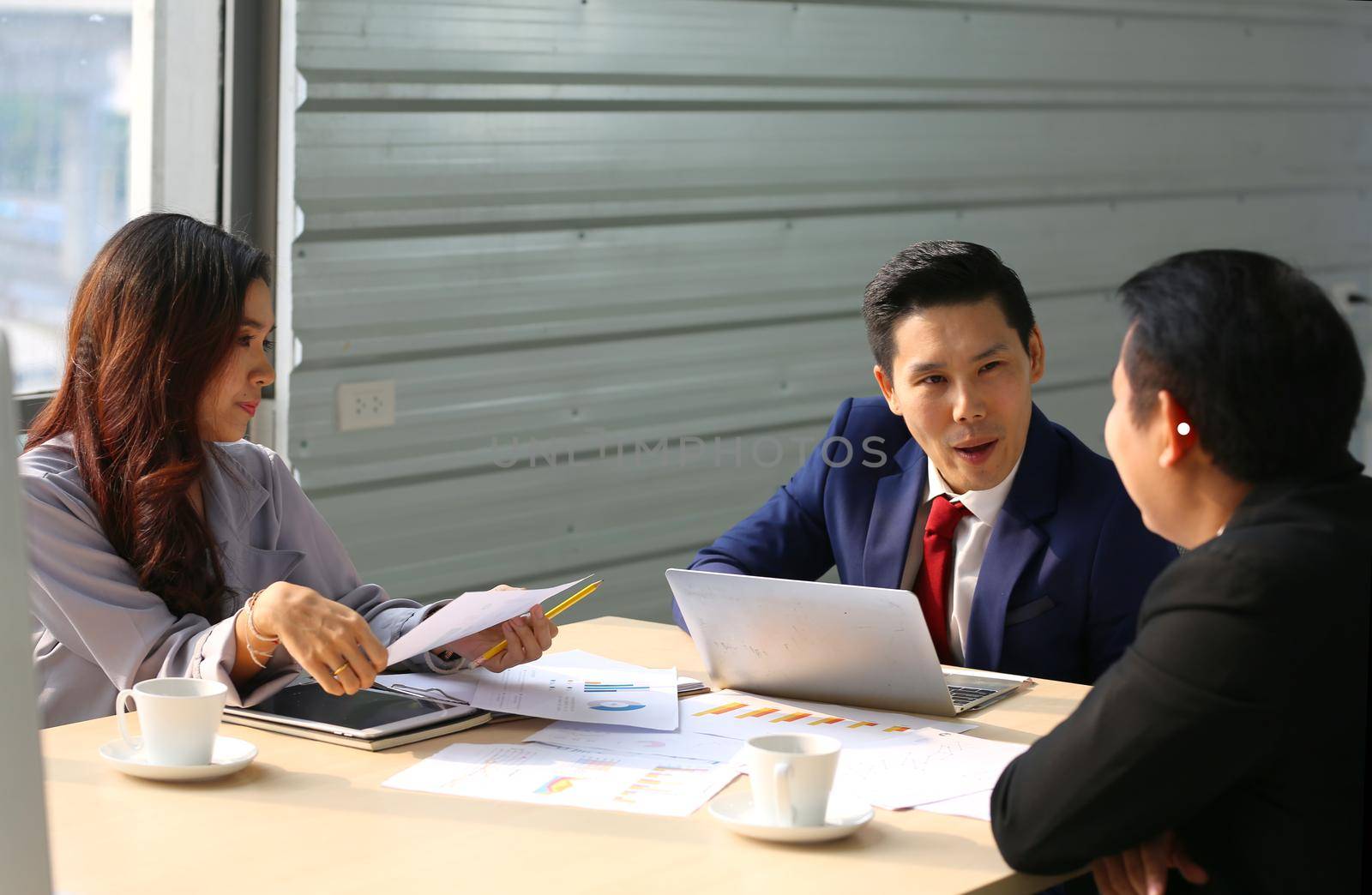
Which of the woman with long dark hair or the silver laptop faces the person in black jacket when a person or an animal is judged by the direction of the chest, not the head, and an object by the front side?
the woman with long dark hair

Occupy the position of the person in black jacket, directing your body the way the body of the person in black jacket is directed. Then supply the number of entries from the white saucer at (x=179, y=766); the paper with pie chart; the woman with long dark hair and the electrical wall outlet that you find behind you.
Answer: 0

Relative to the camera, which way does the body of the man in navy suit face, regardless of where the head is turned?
toward the camera

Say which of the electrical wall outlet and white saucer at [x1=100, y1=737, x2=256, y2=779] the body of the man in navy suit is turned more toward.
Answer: the white saucer

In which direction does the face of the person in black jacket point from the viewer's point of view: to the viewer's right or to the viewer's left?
to the viewer's left

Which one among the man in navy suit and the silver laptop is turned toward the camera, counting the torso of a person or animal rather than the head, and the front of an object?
the man in navy suit

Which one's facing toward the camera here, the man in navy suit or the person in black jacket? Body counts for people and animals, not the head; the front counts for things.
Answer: the man in navy suit

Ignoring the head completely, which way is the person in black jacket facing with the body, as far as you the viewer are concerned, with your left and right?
facing away from the viewer and to the left of the viewer

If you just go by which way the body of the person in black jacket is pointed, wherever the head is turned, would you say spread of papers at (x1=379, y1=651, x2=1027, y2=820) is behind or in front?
in front

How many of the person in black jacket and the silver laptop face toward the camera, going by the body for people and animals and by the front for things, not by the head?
0

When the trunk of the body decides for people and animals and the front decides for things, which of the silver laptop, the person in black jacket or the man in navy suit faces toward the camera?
the man in navy suit

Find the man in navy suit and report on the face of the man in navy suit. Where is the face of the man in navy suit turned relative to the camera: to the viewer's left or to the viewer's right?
to the viewer's right

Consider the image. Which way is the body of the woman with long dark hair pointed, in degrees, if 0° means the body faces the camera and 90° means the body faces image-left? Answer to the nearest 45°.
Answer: approximately 315°

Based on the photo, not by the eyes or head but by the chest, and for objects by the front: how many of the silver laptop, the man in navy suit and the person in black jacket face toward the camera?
1

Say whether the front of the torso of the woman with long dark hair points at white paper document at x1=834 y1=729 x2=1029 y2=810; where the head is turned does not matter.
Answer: yes

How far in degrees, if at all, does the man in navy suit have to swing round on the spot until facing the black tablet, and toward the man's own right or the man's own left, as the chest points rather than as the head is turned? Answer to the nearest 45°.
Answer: approximately 45° to the man's own right

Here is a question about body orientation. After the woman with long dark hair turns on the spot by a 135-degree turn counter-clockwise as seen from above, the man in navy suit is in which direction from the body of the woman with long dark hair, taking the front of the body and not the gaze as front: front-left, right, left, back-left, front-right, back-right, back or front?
right

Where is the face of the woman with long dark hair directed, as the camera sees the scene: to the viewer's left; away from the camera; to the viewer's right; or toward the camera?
to the viewer's right
